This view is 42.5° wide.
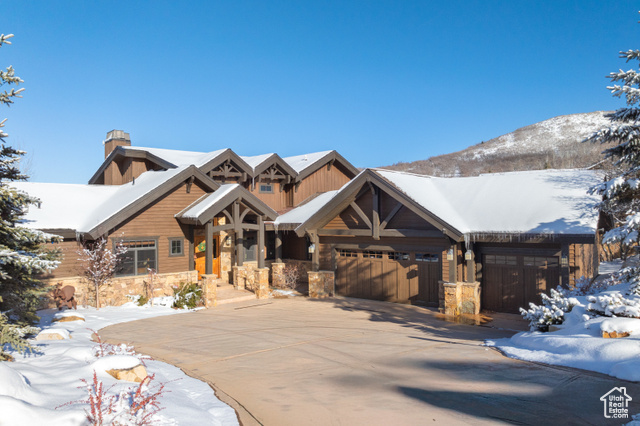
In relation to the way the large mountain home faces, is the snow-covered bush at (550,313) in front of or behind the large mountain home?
in front

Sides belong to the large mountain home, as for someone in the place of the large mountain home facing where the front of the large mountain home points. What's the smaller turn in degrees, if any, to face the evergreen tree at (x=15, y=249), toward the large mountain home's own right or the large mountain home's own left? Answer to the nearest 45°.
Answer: approximately 45° to the large mountain home's own right

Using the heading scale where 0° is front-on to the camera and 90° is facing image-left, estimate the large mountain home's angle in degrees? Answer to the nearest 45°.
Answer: approximately 0°

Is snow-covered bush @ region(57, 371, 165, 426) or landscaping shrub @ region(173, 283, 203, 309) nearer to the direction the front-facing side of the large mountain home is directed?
the snow-covered bush

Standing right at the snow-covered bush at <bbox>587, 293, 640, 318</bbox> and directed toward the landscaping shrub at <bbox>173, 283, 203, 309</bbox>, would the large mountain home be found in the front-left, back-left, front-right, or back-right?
front-right

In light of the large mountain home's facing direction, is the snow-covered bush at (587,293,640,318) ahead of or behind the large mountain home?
ahead

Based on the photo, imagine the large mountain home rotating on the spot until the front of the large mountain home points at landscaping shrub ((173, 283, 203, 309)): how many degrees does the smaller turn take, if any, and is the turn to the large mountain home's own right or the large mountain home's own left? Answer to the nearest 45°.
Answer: approximately 90° to the large mountain home's own right

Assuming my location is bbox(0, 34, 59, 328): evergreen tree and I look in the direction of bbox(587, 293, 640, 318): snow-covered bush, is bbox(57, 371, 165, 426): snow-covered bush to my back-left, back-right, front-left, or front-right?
front-right
